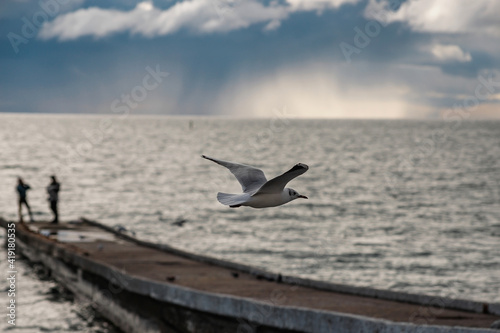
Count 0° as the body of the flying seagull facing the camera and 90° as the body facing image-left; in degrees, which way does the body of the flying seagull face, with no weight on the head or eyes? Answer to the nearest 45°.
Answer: approximately 270°
